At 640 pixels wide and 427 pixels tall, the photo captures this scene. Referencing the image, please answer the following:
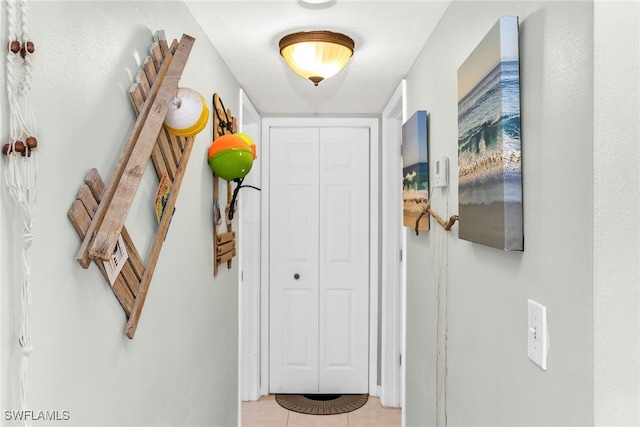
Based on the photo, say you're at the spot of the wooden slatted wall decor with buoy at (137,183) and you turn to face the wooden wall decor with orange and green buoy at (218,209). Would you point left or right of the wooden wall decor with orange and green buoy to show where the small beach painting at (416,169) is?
right

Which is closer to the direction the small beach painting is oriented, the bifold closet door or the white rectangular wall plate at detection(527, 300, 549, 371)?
the bifold closet door

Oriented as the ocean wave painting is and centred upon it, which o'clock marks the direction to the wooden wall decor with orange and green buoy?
The wooden wall decor with orange and green buoy is roughly at 1 o'clock from the ocean wave painting.

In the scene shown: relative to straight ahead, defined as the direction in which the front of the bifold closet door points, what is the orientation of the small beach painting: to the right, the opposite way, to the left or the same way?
to the right

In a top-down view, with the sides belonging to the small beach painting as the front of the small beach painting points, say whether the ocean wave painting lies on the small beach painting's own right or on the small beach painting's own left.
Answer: on the small beach painting's own left

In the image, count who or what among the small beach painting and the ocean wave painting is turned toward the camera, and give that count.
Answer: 0

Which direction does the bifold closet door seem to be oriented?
toward the camera

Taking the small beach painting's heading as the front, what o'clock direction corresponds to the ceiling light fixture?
The ceiling light fixture is roughly at 11 o'clock from the small beach painting.

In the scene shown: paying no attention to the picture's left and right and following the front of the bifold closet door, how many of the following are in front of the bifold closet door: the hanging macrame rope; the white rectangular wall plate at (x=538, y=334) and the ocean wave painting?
3

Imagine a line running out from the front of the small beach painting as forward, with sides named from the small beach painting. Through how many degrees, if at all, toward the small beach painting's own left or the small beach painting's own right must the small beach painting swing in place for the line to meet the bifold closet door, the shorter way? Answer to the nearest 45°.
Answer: approximately 45° to the small beach painting's own right

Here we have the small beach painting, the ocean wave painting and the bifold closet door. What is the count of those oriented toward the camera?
1

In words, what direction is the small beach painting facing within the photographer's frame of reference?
facing to the left of the viewer

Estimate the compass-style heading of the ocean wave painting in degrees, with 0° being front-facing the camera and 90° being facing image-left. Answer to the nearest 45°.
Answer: approximately 90°

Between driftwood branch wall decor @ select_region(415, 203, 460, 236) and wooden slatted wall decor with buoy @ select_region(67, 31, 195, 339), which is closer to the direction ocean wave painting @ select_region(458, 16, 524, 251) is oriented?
the wooden slatted wall decor with buoy

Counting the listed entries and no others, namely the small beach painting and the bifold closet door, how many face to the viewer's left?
1

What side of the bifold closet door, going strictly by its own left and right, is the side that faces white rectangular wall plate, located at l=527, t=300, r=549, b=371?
front
